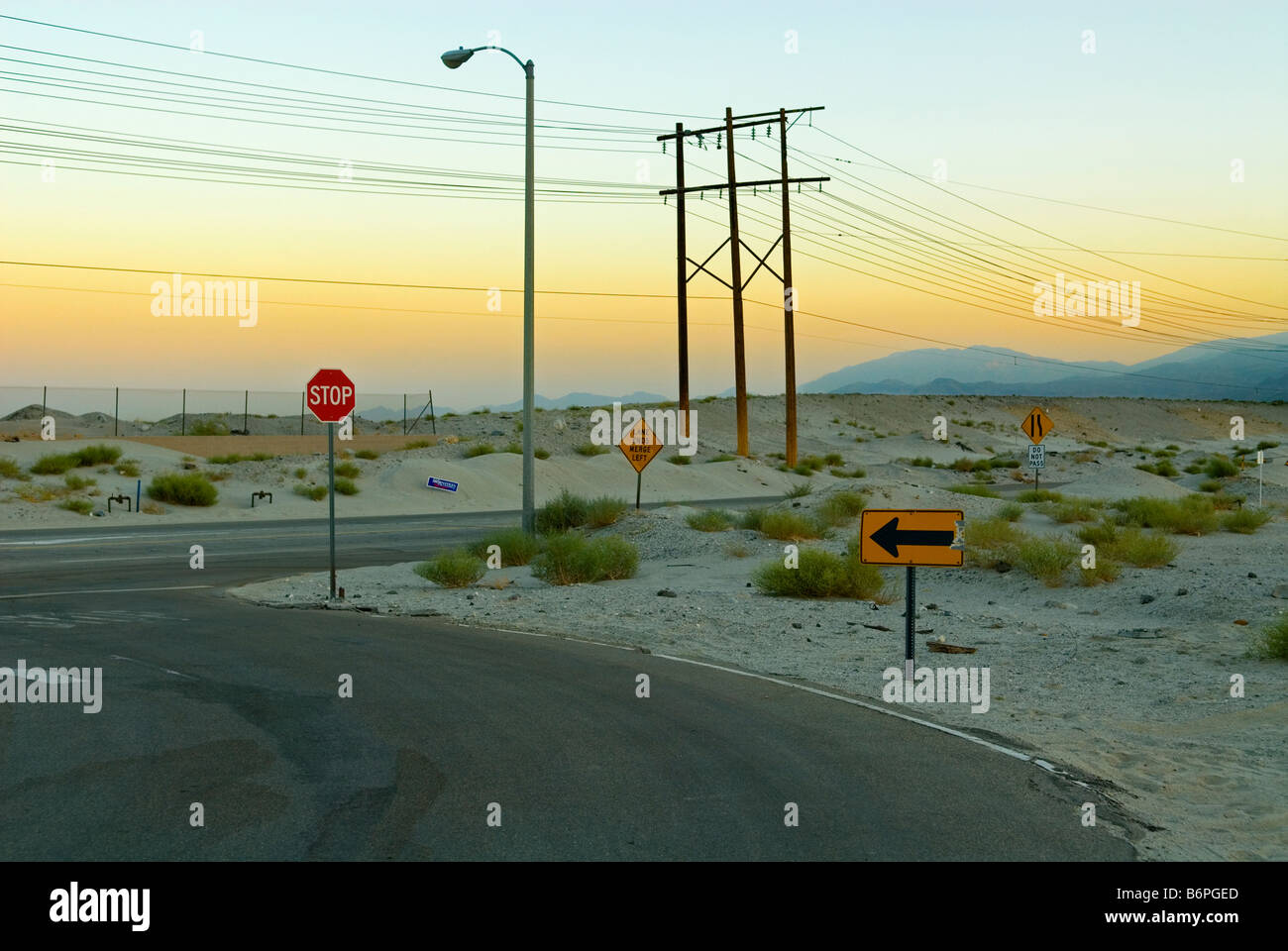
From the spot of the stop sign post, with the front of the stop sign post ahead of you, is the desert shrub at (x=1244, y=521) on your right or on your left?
on your left

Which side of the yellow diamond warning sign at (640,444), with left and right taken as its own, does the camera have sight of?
front

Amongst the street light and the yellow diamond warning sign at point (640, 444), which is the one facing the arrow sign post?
the yellow diamond warning sign

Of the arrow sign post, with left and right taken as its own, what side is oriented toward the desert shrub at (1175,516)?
back

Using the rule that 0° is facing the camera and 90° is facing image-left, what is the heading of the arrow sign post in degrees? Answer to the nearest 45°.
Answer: approximately 0°

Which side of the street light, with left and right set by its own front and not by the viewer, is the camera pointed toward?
left

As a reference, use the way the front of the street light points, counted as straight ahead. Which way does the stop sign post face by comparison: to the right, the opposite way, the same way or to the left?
to the left

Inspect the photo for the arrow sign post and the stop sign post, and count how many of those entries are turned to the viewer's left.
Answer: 0

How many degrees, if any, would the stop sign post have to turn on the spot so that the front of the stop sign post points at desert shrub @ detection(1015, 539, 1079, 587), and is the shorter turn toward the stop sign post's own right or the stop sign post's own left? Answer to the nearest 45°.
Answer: approximately 90° to the stop sign post's own left

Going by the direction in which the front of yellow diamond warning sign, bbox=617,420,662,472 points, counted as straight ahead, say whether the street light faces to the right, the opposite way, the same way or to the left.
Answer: to the right
